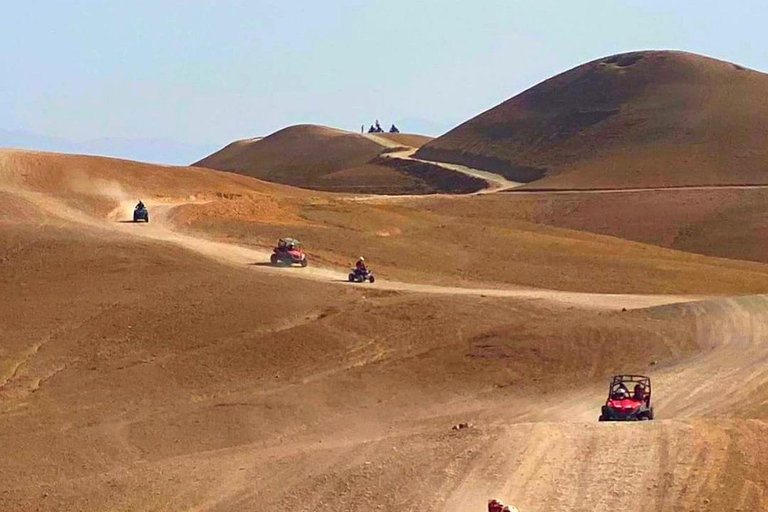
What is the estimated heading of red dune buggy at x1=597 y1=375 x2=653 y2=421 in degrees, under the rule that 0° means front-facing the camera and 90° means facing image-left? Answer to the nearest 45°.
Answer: approximately 45°

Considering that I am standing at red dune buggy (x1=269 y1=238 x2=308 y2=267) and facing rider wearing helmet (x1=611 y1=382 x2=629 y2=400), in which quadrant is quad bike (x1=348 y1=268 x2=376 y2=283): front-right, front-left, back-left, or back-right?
front-left

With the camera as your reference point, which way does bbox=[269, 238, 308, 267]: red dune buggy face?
facing the viewer and to the right of the viewer

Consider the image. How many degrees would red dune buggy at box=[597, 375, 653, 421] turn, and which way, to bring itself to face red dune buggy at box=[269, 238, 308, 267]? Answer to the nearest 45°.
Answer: approximately 90° to its right

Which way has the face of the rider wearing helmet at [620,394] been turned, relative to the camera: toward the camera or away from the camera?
toward the camera

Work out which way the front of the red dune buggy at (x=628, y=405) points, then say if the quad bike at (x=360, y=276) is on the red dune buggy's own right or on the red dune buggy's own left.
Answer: on the red dune buggy's own right

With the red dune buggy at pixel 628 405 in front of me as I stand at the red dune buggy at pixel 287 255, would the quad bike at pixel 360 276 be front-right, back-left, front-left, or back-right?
front-left

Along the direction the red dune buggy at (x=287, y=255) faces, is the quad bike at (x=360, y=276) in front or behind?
in front

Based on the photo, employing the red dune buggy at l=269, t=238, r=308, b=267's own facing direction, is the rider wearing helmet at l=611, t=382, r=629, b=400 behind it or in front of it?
in front

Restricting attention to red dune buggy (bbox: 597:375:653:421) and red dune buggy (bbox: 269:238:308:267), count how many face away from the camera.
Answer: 0
